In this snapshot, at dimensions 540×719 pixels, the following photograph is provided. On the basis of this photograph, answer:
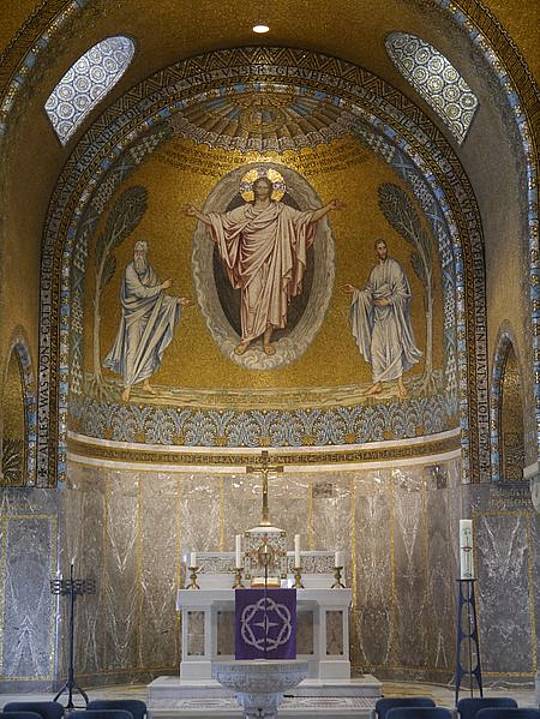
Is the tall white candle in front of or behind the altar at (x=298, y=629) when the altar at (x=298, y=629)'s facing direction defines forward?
in front

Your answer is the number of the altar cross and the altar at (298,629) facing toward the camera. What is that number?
2

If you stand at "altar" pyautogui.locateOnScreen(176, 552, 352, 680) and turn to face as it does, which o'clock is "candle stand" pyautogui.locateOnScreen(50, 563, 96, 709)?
The candle stand is roughly at 2 o'clock from the altar.

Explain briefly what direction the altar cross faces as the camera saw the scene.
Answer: facing the viewer

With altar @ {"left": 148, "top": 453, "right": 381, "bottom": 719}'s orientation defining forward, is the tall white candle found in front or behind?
in front
